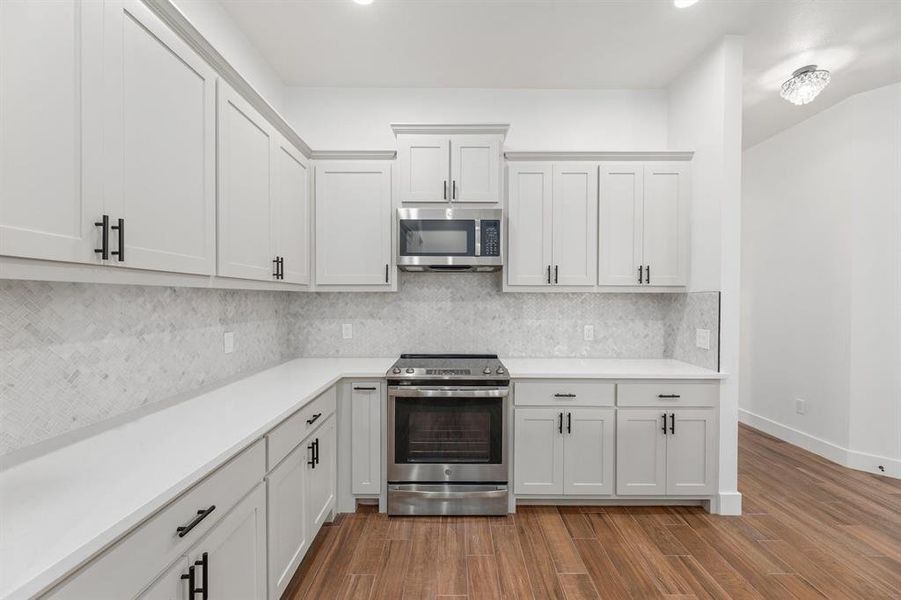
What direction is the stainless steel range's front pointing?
toward the camera

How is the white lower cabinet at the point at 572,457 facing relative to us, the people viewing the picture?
facing the viewer

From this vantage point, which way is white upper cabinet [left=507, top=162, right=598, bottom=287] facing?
toward the camera

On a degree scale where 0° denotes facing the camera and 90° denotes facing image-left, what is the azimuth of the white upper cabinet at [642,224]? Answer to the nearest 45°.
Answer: approximately 0°

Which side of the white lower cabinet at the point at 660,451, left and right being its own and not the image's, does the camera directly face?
front

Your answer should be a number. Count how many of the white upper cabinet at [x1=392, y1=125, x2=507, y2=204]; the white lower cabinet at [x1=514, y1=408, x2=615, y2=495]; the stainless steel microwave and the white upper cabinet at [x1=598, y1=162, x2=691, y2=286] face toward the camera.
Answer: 4

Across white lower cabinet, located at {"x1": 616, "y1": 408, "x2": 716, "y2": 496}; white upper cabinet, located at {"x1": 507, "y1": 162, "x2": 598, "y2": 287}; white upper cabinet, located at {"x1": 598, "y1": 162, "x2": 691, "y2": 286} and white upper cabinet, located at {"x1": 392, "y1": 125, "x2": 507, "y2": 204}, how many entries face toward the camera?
4

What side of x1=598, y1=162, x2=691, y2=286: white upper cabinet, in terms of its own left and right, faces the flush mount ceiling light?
left
